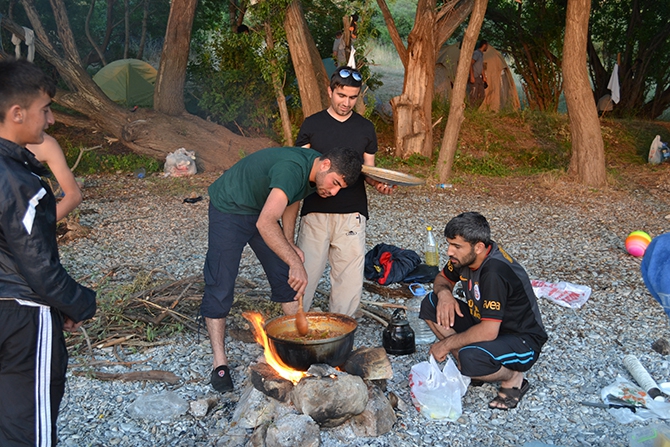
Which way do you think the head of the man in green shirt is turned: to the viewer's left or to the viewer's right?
to the viewer's right

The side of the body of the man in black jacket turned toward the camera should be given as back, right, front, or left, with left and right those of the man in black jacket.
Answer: right

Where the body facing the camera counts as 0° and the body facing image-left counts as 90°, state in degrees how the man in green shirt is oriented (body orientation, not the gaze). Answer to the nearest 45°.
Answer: approximately 315°

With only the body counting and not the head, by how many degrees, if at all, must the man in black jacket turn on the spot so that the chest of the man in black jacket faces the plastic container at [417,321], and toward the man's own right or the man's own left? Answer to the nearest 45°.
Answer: approximately 45° to the man's own left

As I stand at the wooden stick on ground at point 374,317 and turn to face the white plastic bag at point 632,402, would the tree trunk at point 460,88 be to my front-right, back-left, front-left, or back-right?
back-left

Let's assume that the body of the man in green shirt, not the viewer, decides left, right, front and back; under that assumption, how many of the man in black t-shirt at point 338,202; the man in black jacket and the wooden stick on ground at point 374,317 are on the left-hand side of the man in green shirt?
2

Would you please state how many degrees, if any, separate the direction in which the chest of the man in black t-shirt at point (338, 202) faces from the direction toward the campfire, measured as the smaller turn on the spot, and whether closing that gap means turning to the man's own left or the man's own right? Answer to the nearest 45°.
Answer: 0° — they already face it

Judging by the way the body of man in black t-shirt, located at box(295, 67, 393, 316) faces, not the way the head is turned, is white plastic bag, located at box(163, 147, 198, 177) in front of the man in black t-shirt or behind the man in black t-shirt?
behind
